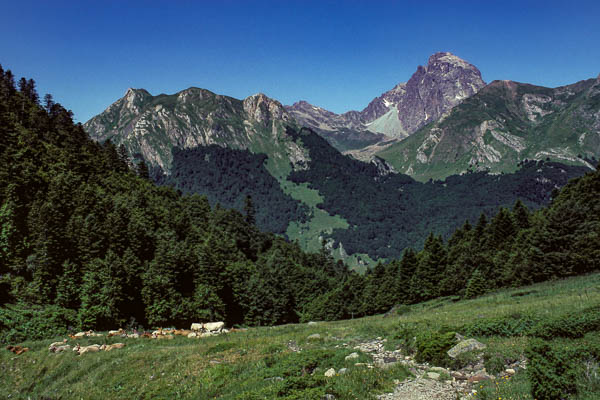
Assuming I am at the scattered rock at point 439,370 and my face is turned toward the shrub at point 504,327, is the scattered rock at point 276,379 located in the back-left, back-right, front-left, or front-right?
back-left
